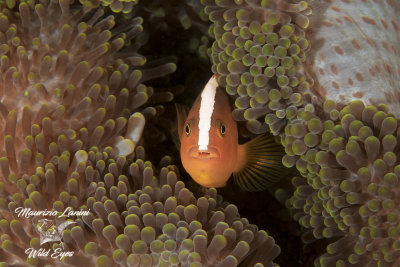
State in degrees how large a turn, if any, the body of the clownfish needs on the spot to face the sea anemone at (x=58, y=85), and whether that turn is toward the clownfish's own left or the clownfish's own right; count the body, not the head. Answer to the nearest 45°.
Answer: approximately 90° to the clownfish's own right

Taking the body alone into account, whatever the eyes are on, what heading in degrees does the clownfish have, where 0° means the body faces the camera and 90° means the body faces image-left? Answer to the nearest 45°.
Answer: approximately 0°
